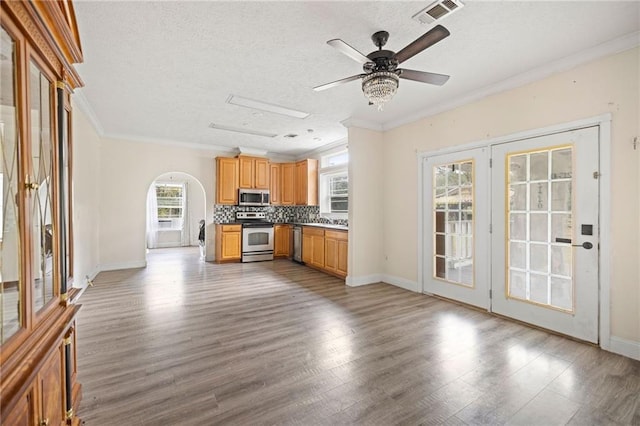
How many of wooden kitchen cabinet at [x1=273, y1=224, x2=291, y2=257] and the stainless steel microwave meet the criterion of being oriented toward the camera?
2

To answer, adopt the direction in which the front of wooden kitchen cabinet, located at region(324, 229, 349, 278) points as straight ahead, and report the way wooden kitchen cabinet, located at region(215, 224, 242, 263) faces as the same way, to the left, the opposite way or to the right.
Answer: to the left

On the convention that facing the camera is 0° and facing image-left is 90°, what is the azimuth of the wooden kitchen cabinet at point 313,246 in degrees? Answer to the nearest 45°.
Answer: approximately 45°

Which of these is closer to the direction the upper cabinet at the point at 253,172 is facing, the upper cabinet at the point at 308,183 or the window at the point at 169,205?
the upper cabinet

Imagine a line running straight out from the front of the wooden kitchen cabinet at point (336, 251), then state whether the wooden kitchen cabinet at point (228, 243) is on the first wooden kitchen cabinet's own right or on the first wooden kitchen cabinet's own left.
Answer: on the first wooden kitchen cabinet's own right

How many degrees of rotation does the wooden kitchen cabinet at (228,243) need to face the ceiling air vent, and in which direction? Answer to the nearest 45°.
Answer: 0° — it already faces it

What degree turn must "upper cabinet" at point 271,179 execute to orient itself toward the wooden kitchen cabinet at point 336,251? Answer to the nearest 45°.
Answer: approximately 45° to its left

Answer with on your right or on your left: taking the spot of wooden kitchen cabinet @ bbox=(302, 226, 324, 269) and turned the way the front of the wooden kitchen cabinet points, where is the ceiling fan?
on your left
